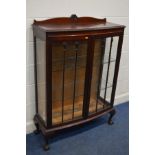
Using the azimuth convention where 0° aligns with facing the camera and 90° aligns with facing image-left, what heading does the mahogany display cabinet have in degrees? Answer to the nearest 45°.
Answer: approximately 315°
